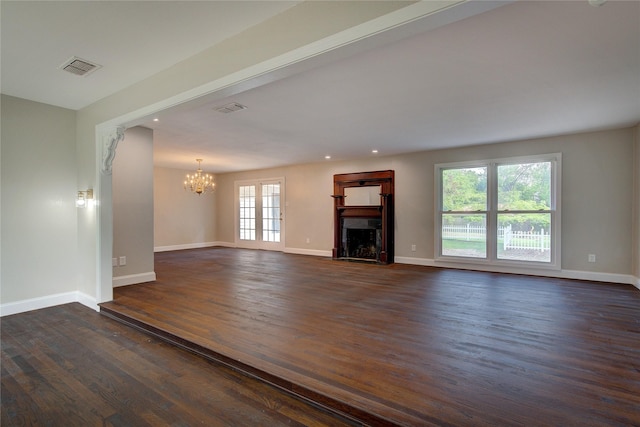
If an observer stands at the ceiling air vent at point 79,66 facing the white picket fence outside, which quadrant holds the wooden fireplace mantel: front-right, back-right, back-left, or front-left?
front-left

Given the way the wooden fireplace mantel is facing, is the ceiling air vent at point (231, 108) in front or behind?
in front

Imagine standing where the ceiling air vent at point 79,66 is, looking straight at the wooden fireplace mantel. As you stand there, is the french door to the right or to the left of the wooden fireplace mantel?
left

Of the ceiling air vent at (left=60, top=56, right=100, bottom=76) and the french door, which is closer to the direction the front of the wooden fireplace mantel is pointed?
the ceiling air vent

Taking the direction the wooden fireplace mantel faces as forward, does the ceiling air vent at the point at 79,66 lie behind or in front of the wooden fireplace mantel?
in front

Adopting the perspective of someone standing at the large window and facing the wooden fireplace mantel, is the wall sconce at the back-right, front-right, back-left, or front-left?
front-left

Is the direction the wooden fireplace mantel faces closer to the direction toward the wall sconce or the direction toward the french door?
the wall sconce

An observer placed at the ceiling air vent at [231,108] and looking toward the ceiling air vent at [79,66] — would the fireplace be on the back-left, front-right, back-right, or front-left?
back-right

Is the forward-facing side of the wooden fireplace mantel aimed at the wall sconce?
yes

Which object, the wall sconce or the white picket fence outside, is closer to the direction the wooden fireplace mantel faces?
the wall sconce

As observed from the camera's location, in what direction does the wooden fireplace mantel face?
facing the viewer and to the left of the viewer

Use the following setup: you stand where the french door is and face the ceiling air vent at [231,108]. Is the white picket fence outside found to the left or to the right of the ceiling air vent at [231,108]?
left
